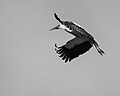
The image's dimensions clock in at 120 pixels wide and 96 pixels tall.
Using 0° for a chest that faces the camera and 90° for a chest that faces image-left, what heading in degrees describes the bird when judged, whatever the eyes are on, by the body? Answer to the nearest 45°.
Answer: approximately 90°
